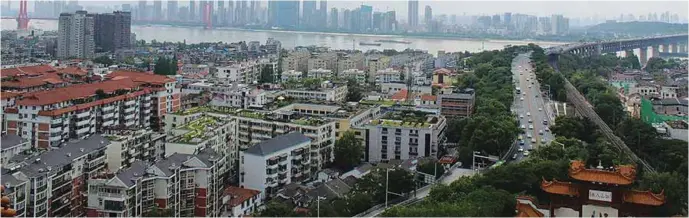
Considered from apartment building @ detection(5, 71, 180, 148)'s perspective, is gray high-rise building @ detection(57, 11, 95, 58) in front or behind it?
behind

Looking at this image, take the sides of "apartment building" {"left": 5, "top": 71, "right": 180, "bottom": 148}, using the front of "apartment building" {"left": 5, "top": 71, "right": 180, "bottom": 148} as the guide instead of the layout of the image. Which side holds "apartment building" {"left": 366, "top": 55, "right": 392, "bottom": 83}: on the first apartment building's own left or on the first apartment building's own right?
on the first apartment building's own left

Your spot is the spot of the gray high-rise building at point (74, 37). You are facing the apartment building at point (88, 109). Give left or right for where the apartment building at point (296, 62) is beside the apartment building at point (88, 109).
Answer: left

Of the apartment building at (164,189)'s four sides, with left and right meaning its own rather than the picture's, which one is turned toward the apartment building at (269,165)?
left

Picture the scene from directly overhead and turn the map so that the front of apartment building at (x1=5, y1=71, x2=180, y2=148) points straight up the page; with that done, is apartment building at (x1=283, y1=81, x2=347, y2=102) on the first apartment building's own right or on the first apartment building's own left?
on the first apartment building's own left

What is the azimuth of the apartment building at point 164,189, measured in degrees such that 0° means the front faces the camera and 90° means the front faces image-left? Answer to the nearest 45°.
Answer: approximately 315°

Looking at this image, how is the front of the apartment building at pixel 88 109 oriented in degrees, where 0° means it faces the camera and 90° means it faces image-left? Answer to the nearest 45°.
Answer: approximately 315°
